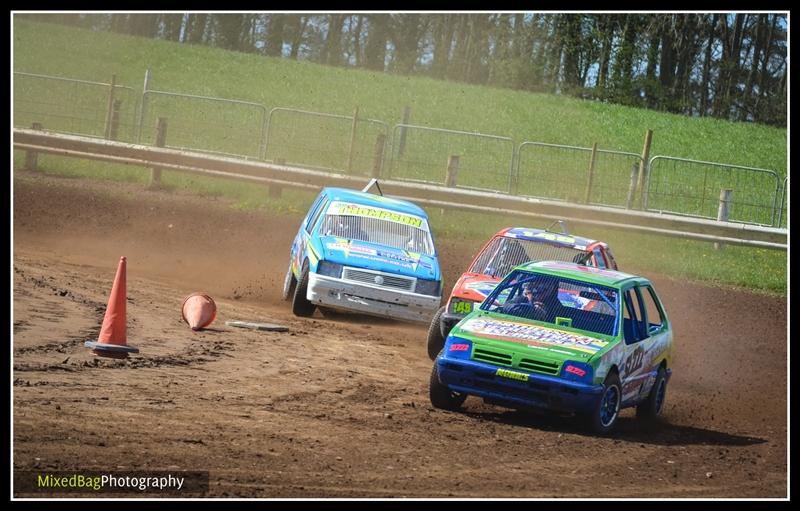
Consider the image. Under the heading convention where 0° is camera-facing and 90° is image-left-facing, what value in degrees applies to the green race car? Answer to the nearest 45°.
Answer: approximately 45°

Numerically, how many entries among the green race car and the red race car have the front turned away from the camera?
0

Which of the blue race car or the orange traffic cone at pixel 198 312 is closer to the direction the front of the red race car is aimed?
the orange traffic cone

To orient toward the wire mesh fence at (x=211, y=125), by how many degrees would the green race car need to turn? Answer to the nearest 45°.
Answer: approximately 90° to its right

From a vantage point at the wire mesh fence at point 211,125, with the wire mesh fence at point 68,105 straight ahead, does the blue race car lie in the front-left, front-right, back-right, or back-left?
back-left

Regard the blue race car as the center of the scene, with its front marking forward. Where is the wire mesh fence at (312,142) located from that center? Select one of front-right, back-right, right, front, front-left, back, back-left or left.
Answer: back

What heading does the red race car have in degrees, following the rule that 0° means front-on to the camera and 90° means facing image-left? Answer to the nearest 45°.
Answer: approximately 45°

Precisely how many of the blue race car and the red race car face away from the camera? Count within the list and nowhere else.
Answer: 0

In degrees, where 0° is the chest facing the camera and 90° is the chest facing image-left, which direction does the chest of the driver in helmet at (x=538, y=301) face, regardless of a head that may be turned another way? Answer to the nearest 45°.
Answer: approximately 45°

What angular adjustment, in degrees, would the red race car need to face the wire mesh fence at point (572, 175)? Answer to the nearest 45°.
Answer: approximately 135° to its right

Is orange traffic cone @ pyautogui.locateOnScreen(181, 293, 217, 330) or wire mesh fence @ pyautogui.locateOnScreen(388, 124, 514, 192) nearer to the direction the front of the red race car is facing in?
the orange traffic cone

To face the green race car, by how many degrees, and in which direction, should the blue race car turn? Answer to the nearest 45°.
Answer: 0° — it already faces it

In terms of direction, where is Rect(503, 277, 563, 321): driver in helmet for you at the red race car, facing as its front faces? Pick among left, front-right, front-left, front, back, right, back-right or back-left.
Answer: front-left

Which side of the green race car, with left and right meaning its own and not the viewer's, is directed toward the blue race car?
right
